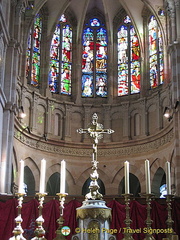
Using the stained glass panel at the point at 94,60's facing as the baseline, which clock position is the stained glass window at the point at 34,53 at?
The stained glass window is roughly at 2 o'clock from the stained glass panel.

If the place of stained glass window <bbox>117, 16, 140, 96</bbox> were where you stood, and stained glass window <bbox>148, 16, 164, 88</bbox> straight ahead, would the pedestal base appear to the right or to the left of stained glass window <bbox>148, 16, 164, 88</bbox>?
right

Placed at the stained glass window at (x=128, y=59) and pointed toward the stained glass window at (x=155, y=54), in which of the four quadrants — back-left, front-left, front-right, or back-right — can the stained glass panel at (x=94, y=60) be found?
back-right

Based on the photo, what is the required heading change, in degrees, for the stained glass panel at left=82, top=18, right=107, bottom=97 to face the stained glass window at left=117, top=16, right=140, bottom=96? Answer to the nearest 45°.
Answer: approximately 90° to its left

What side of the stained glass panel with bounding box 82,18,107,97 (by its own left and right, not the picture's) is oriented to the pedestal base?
front

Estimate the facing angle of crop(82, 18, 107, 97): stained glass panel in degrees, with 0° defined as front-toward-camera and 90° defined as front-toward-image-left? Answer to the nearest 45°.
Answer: approximately 0°

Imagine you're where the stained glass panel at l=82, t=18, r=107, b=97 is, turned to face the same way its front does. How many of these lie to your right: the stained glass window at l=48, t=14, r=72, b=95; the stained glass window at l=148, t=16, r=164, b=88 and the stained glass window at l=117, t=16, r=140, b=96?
1

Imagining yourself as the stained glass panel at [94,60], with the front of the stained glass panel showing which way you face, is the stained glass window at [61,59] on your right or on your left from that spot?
on your right

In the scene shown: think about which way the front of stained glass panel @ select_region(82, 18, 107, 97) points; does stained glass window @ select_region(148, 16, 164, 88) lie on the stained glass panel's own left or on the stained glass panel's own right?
on the stained glass panel's own left

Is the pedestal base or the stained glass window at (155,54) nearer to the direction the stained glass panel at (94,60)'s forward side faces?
the pedestal base
